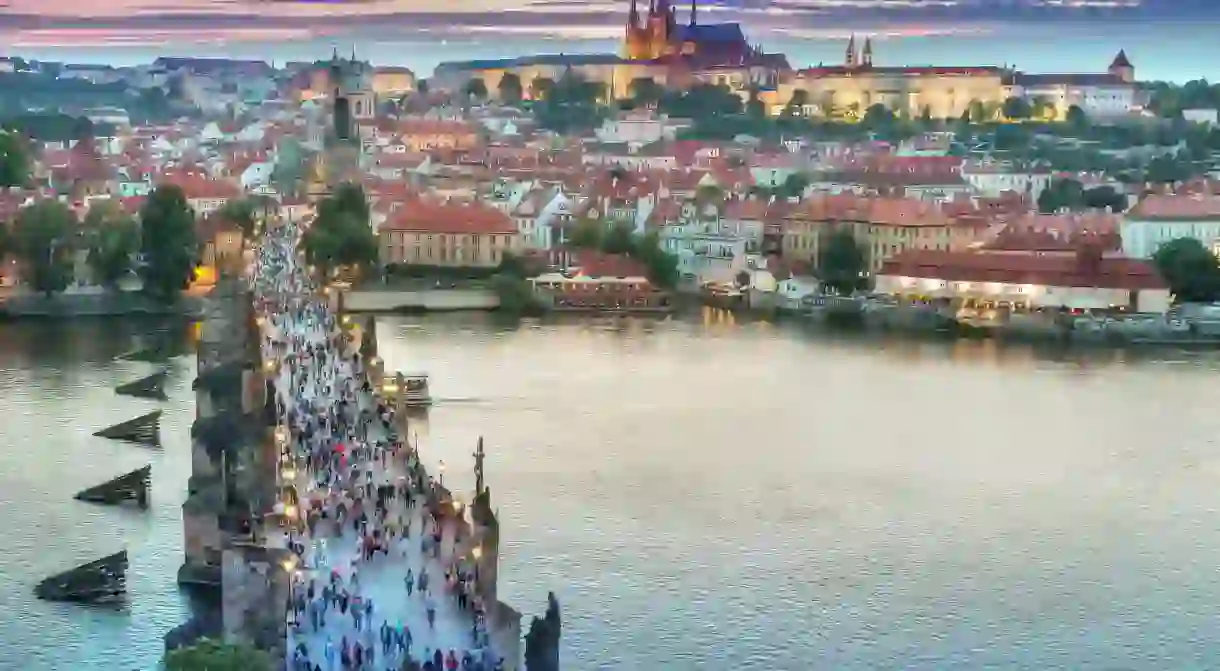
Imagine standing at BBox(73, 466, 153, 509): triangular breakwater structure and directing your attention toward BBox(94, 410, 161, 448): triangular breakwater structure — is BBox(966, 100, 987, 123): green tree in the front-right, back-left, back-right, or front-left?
front-right

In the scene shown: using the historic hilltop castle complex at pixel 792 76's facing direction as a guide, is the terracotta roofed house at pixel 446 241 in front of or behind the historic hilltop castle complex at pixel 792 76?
in front

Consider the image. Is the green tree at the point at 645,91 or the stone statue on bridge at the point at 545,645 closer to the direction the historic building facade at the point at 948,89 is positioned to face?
the stone statue on bridge

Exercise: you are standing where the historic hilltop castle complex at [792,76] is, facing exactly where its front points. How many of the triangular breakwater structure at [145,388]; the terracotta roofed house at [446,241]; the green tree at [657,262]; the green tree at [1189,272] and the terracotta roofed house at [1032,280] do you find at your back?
0

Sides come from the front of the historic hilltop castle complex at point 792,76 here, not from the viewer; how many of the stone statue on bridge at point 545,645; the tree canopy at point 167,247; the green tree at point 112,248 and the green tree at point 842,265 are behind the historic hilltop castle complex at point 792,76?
0

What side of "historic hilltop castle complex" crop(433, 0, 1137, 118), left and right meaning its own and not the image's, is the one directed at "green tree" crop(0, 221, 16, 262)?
front

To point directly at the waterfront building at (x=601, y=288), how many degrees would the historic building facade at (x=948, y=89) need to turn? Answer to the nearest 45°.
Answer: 0° — it already faces it

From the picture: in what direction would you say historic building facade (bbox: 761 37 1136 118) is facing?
toward the camera

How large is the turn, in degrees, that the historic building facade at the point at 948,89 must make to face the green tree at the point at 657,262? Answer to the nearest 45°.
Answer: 0° — it already faces it

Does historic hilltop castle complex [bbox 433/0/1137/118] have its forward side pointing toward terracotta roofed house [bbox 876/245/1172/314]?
yes

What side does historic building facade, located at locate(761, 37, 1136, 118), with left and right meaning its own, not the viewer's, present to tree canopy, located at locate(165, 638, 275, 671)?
front

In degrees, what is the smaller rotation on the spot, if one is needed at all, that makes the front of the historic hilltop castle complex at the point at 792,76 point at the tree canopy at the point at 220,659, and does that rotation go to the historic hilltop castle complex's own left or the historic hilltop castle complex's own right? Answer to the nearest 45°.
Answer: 0° — it already faces it

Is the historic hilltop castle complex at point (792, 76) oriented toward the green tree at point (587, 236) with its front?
yes

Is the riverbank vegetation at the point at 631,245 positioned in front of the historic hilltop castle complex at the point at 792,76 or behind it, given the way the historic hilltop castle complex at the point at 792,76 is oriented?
in front

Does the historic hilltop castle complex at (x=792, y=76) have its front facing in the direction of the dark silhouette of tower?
no

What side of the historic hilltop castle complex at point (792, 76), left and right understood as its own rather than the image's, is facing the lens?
front
